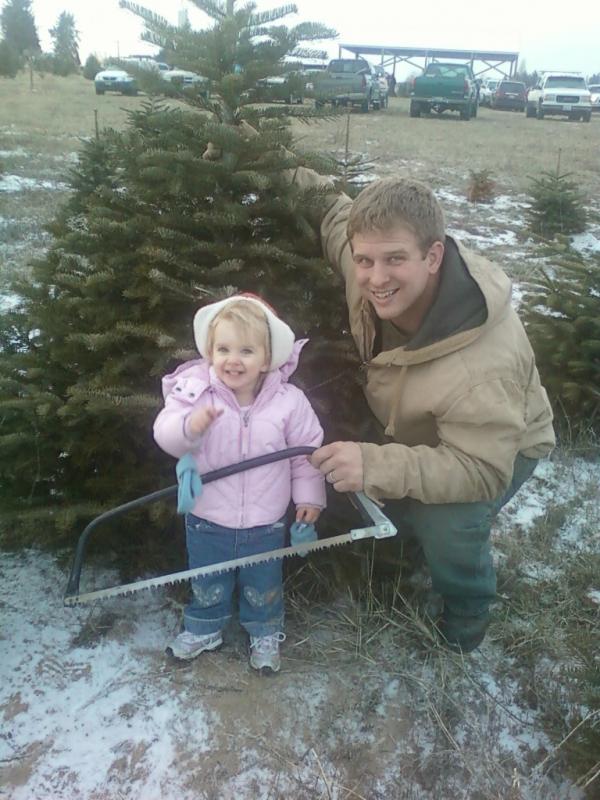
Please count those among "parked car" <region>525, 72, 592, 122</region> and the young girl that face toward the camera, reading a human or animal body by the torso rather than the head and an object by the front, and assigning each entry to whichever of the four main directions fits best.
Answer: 2

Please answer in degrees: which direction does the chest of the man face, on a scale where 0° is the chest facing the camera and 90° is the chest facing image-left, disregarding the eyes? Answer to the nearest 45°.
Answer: approximately 45°

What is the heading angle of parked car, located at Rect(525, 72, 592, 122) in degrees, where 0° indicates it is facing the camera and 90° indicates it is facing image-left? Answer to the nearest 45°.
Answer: approximately 0°

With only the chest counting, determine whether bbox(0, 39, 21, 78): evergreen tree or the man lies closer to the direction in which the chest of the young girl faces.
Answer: the man

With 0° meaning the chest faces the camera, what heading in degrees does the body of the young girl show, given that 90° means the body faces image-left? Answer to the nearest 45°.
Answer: approximately 0°

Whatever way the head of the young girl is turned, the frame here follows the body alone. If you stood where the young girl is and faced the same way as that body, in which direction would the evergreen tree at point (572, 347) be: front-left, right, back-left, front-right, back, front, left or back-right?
back-left
